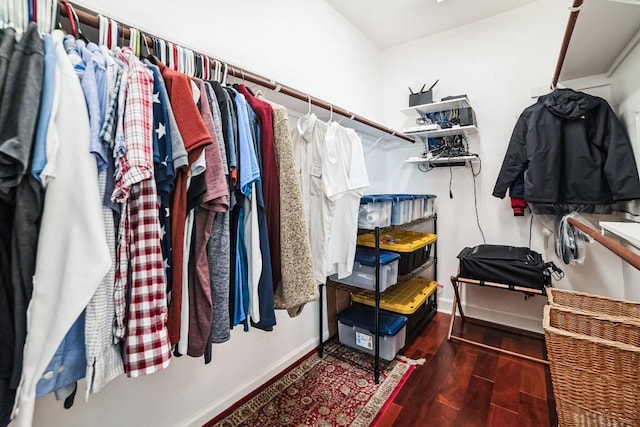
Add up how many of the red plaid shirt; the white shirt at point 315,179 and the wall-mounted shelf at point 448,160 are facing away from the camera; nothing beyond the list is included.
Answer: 0

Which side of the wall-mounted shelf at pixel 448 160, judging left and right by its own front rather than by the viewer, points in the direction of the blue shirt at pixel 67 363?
front

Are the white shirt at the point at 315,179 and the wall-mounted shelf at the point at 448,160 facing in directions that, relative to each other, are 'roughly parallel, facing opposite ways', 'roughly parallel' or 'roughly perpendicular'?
roughly parallel

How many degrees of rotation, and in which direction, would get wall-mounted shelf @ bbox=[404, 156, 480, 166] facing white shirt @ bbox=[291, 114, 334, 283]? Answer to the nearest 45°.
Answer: approximately 45° to its right

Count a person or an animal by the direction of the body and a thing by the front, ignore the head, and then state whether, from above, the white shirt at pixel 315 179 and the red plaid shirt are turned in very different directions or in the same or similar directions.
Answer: same or similar directions

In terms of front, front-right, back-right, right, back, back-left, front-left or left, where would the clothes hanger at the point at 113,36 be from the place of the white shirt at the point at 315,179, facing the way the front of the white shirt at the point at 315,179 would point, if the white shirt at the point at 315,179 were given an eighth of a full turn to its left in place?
front-right

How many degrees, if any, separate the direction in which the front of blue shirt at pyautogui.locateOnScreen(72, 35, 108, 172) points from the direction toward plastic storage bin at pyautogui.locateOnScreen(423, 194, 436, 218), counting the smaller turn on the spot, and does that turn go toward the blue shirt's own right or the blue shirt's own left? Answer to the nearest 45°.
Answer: approximately 135° to the blue shirt's own left

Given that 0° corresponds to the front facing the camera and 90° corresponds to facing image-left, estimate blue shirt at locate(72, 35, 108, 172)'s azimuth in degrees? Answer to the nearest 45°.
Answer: approximately 45°

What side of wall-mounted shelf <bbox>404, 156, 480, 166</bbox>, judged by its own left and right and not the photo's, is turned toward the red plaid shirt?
front

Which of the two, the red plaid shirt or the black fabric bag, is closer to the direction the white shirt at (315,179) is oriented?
the red plaid shirt

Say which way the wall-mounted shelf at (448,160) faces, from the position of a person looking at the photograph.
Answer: facing the viewer
